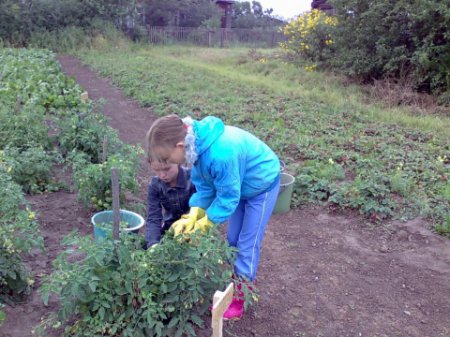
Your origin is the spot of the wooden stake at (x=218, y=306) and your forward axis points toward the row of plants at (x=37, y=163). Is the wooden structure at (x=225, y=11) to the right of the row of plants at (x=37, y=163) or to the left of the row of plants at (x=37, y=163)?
right

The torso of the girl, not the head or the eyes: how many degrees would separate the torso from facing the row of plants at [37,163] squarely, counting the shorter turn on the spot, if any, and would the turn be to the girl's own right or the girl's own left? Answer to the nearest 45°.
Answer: approximately 45° to the girl's own right

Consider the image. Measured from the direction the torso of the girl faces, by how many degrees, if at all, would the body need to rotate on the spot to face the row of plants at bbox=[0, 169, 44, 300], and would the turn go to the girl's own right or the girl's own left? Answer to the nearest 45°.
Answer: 0° — they already face it

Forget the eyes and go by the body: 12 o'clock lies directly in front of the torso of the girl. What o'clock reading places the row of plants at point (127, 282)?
The row of plants is roughly at 11 o'clock from the girl.

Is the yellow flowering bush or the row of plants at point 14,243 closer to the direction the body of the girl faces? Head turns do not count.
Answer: the row of plants

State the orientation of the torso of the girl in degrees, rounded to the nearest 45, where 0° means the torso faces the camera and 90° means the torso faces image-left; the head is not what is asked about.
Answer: approximately 90°
